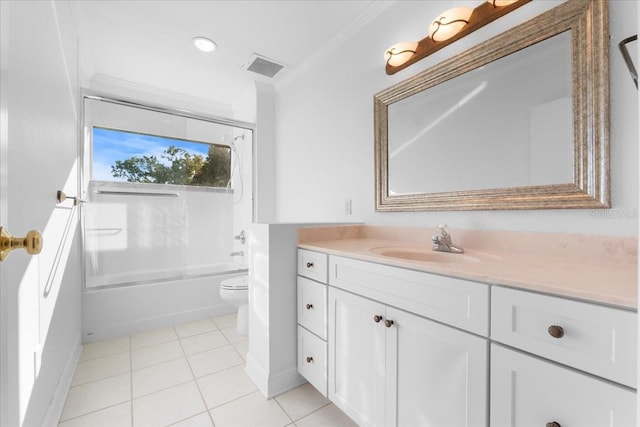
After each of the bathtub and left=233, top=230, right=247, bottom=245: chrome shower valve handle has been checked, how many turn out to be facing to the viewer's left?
1

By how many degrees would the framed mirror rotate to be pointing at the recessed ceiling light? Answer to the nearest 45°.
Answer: approximately 45° to its right

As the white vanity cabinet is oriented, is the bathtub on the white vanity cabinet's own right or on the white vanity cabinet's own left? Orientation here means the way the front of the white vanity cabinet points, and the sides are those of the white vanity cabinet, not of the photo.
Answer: on the white vanity cabinet's own right

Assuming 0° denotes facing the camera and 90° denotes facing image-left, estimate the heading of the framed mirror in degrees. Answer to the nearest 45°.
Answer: approximately 45°

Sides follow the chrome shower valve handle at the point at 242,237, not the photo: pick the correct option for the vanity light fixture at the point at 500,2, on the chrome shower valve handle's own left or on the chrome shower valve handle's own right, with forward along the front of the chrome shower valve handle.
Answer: on the chrome shower valve handle's own left

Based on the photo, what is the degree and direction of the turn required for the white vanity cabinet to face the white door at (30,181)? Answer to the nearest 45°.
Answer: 0° — it already faces it

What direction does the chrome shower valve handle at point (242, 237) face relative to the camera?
to the viewer's left

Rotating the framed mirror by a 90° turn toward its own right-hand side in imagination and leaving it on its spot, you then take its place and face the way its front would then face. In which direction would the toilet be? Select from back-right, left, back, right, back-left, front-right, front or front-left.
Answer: front-left

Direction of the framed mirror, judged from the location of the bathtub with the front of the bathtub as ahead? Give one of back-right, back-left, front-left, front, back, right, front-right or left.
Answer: front-left

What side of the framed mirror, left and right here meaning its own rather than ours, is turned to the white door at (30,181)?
front

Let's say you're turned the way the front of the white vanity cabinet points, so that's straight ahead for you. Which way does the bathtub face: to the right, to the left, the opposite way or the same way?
to the left

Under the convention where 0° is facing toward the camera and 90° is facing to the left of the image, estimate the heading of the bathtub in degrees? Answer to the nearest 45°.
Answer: approximately 0°
